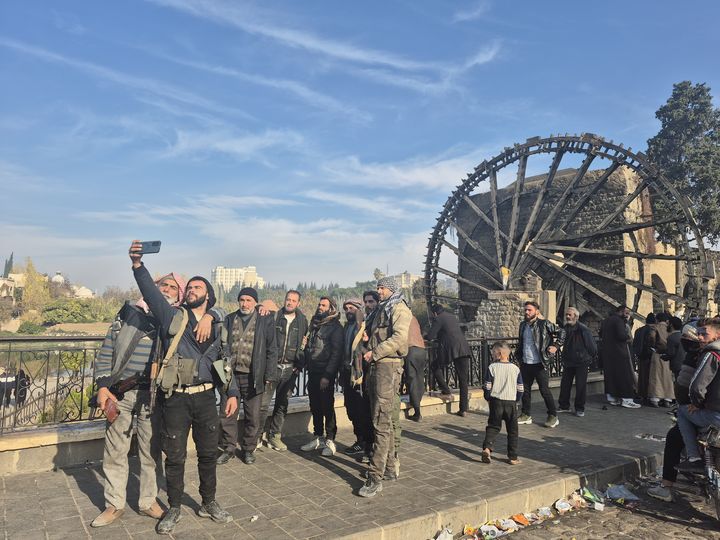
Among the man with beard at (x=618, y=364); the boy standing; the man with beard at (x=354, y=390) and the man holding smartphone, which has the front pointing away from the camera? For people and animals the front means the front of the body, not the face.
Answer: the boy standing

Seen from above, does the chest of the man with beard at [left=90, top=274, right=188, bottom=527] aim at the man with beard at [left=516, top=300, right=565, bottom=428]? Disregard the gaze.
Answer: no

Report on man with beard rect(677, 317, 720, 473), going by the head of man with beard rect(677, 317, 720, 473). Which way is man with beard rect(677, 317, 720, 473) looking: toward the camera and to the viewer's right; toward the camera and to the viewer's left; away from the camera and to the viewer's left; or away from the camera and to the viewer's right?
toward the camera and to the viewer's left

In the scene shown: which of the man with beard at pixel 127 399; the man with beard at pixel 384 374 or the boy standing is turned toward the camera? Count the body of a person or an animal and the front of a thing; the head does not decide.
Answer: the man with beard at pixel 127 399

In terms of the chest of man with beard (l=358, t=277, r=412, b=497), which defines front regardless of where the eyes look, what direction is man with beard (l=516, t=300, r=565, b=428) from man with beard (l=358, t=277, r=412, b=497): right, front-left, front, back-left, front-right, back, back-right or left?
back-right

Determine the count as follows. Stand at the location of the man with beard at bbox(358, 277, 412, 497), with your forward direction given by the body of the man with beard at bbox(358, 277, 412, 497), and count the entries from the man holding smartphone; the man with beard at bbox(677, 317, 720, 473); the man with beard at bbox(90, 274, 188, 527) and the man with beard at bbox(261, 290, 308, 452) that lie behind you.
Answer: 1

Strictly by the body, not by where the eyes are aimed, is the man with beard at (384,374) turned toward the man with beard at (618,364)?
no

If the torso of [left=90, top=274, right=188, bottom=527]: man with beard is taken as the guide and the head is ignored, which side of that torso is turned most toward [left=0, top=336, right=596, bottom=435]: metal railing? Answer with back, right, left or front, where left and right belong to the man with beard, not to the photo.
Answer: back

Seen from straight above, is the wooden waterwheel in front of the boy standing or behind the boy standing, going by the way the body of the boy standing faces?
in front

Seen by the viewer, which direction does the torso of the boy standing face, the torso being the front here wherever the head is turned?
away from the camera

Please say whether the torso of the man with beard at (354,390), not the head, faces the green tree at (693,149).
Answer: no

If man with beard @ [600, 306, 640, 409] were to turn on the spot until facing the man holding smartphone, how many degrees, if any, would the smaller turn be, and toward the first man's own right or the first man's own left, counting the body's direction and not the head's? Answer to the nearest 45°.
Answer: approximately 90° to the first man's own right

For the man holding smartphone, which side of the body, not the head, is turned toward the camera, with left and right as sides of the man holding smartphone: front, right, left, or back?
front
